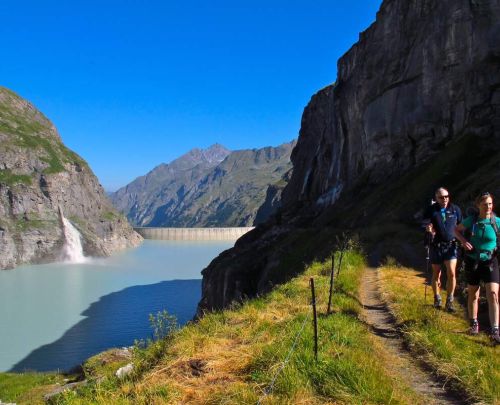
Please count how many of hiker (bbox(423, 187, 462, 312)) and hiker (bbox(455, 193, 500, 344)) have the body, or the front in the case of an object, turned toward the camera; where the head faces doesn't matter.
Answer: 2

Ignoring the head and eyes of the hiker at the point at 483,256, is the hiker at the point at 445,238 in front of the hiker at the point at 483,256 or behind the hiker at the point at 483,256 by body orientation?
behind

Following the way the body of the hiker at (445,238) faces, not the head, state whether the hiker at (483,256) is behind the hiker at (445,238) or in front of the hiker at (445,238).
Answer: in front

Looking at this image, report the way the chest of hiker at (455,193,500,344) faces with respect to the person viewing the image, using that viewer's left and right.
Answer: facing the viewer

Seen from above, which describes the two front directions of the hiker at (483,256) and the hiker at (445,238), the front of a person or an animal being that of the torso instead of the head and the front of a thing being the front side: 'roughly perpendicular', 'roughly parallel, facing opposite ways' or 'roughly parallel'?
roughly parallel

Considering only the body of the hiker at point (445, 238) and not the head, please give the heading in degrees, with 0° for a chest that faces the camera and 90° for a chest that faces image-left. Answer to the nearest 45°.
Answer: approximately 0°
